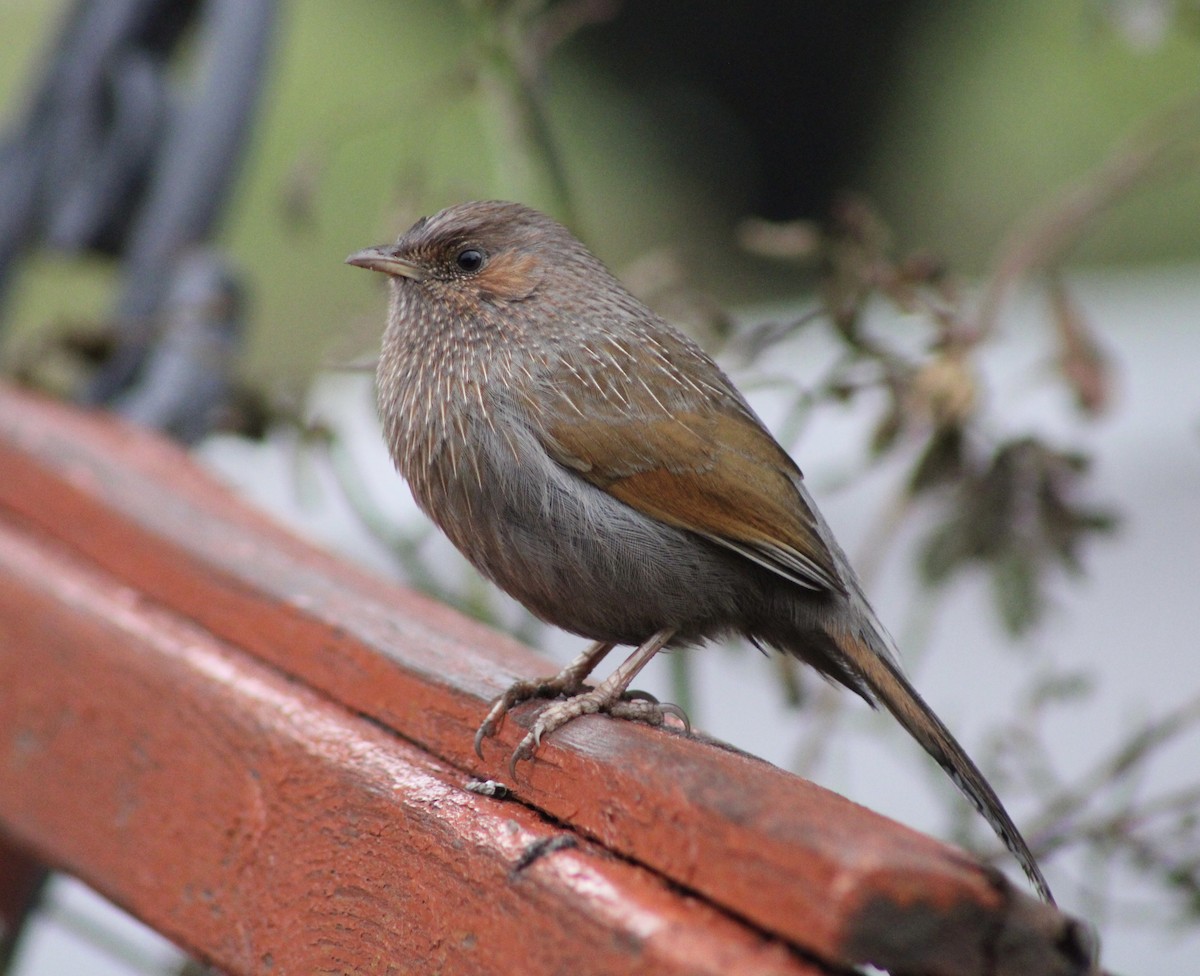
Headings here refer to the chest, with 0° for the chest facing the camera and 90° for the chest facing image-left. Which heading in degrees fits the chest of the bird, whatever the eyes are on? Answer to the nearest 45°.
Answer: approximately 90°
